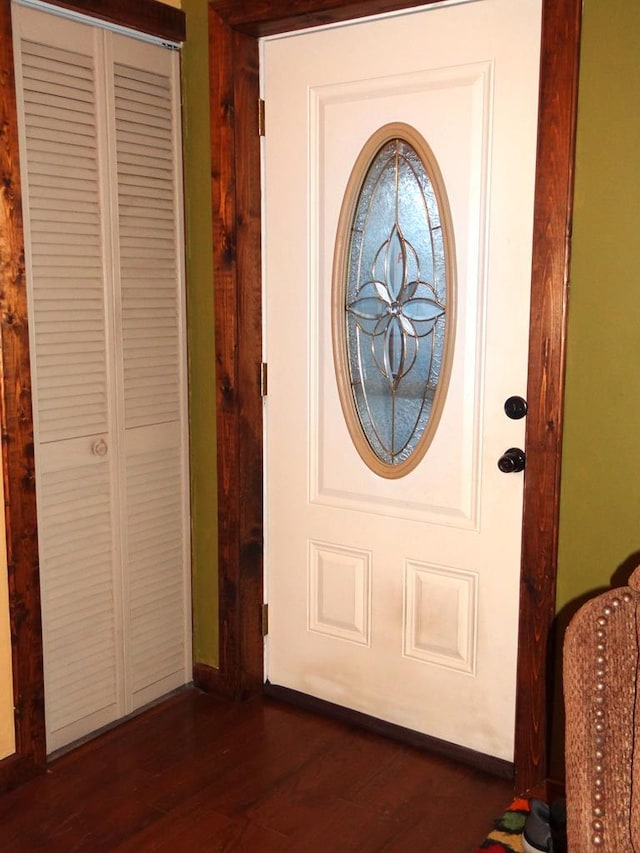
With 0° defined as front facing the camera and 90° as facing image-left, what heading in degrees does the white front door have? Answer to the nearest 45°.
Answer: approximately 45°

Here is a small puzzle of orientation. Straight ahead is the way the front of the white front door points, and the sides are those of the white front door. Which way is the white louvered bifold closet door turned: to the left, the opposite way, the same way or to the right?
to the left

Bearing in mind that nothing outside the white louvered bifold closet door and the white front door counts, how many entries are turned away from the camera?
0

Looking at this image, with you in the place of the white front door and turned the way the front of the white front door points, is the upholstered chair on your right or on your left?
on your left

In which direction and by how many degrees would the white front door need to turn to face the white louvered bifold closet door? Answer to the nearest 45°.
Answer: approximately 45° to its right

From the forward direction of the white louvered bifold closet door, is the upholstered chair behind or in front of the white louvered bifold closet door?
in front

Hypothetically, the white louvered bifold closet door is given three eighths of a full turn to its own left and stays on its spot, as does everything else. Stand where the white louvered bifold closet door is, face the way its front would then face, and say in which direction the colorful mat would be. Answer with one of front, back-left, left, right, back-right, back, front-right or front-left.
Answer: back-right
